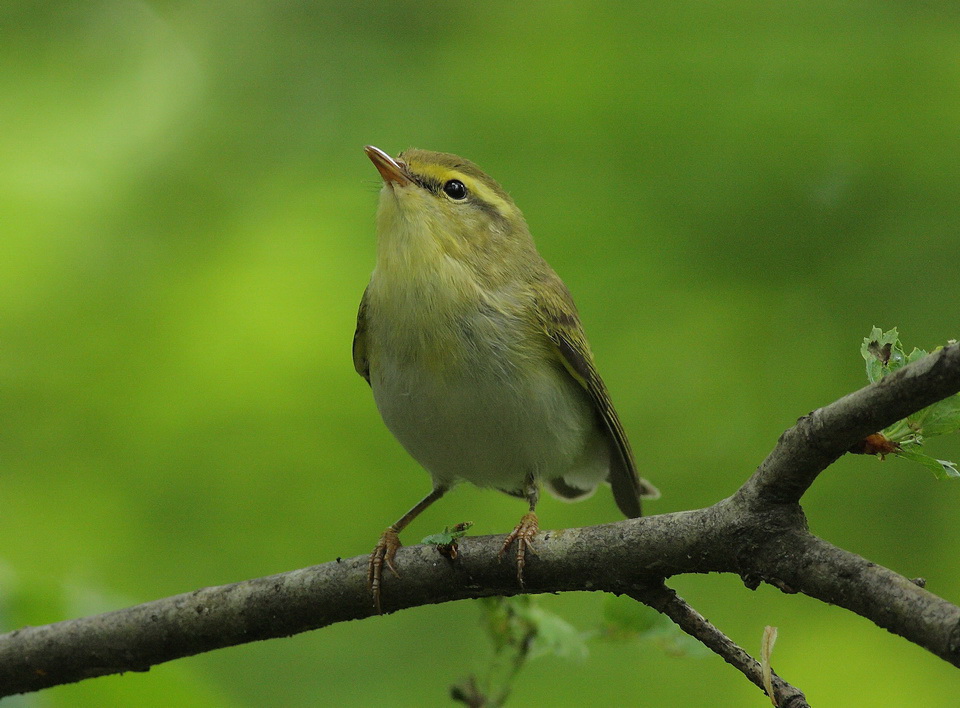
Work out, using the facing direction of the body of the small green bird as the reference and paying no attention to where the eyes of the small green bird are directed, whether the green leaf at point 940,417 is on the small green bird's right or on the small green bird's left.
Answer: on the small green bird's left

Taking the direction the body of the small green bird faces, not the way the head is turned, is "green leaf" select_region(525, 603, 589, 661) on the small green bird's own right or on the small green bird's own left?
on the small green bird's own left

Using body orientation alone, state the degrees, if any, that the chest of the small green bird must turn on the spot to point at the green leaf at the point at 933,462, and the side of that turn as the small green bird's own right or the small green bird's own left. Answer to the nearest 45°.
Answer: approximately 90° to the small green bird's own left

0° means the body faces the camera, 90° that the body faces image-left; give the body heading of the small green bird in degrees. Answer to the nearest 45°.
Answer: approximately 45°

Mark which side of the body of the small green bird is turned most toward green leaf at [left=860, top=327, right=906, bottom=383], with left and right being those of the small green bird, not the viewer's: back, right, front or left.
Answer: left
